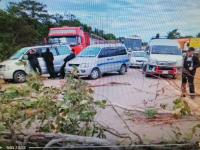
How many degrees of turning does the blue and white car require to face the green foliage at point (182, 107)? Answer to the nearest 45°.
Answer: approximately 45° to its left

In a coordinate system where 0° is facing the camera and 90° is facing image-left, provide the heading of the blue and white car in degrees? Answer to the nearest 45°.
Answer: approximately 45°

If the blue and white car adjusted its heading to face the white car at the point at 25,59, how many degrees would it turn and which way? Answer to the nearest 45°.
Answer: approximately 45° to its right

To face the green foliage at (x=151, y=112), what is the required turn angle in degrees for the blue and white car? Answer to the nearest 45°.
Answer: approximately 45° to its left

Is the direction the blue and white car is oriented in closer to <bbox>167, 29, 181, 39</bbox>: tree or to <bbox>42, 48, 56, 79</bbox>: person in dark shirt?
the person in dark shirt

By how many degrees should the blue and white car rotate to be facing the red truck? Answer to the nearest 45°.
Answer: approximately 90° to its right

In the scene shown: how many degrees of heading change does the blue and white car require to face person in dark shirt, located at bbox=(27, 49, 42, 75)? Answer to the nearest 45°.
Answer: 0° — it already faces them
